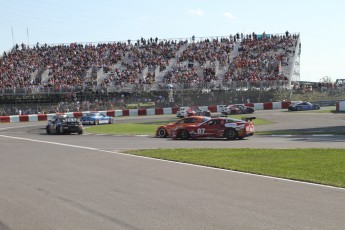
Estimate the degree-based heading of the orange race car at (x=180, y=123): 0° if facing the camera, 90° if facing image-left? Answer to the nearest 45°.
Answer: approximately 90°

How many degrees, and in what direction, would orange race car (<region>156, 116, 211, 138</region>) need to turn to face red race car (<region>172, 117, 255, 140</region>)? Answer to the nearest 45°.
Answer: approximately 135° to its left
